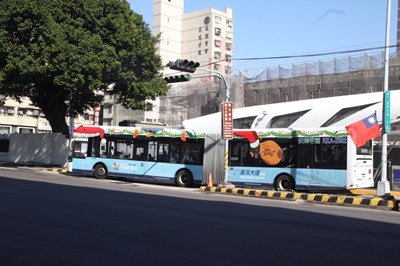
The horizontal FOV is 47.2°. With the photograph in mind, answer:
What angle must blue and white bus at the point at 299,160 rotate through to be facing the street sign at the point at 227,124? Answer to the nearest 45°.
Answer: approximately 45° to its left

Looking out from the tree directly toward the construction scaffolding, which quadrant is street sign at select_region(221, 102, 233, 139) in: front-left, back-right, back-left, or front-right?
front-right

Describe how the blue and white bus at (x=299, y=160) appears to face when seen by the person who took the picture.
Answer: facing away from the viewer and to the left of the viewer
